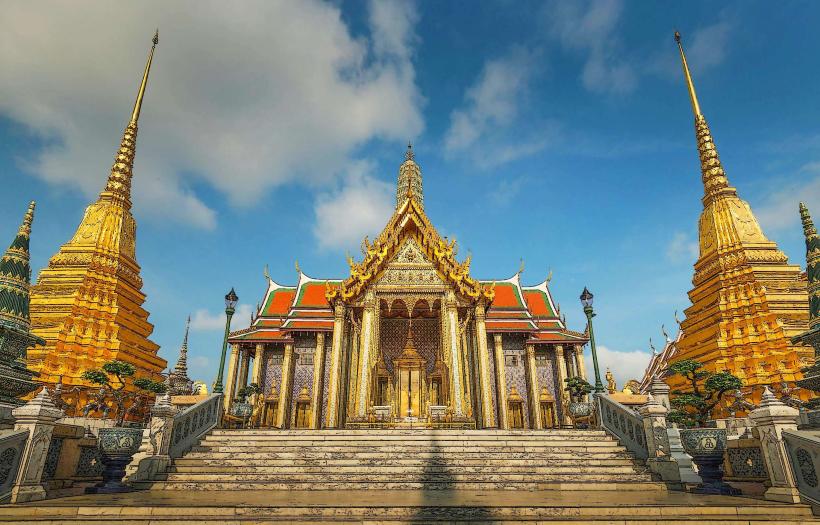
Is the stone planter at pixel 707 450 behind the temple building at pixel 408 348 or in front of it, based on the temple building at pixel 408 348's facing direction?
in front

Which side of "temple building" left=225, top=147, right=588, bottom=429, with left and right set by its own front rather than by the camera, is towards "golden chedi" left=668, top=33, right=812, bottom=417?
left

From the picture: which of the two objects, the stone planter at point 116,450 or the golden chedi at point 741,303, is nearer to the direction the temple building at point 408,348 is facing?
the stone planter

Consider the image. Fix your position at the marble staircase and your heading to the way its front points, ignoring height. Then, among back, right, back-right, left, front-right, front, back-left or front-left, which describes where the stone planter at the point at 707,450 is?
left

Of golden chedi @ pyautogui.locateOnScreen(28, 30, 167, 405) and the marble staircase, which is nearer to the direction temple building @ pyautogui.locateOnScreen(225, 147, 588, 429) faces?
the marble staircase

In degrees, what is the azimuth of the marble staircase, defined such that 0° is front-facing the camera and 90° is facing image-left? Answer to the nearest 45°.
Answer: approximately 0°

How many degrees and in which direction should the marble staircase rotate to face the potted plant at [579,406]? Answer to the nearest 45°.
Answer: approximately 135° to its left

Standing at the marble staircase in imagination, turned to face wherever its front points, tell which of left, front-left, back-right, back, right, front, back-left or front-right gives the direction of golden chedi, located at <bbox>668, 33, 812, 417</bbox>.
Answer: back-left

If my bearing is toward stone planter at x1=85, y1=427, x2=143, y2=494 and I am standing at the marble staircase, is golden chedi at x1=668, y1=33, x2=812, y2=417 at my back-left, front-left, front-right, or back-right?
back-right

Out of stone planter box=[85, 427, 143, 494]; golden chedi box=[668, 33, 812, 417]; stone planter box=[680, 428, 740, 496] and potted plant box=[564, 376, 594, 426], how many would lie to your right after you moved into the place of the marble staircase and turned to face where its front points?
1

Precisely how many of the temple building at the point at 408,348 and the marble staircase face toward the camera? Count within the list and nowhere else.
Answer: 2

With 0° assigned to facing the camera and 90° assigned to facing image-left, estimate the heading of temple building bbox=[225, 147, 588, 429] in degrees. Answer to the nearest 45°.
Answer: approximately 0°

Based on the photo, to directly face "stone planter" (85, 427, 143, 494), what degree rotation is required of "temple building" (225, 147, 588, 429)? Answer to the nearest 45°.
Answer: approximately 45° to its right

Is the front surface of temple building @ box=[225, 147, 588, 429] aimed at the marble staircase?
yes
